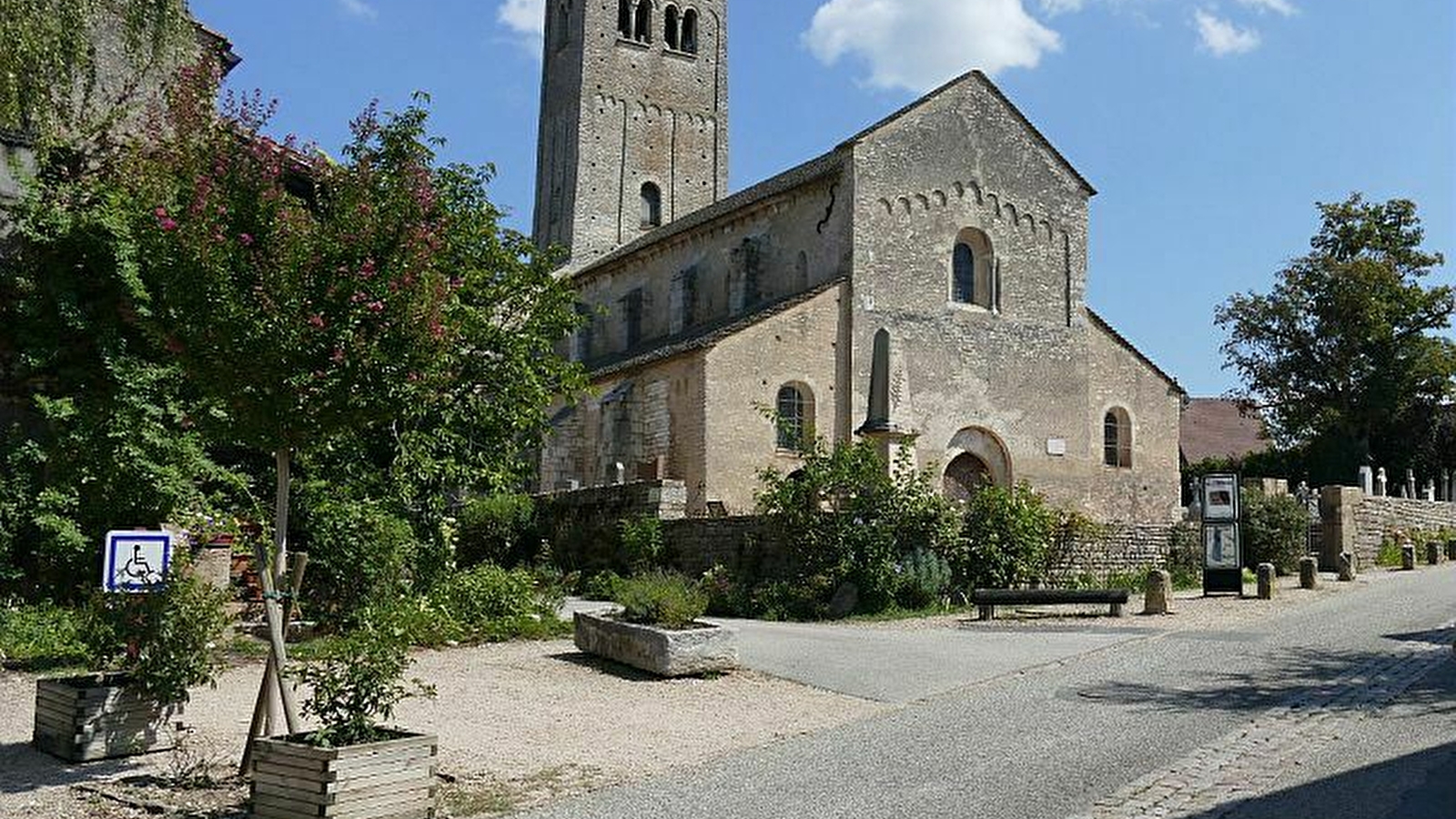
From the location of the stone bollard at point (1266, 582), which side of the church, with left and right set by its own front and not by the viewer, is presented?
front

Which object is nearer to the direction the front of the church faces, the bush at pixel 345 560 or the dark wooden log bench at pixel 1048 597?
the dark wooden log bench

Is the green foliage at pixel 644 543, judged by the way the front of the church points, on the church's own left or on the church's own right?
on the church's own right

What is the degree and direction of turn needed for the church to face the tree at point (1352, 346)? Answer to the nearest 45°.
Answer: approximately 90° to its left

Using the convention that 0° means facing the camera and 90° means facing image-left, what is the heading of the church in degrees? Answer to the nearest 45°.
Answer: approximately 315°

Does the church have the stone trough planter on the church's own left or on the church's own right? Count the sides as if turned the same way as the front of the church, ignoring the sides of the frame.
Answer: on the church's own right

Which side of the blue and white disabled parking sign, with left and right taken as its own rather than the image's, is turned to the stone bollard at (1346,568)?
left

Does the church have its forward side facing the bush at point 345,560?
no

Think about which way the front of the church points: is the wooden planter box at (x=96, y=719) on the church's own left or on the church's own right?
on the church's own right

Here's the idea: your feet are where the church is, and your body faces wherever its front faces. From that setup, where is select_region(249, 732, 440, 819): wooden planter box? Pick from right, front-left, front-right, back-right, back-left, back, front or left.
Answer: front-right

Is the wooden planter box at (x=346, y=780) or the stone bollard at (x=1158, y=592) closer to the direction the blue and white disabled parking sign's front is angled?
the wooden planter box

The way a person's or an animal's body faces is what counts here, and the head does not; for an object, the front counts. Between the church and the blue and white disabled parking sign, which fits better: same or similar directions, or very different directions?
same or similar directions

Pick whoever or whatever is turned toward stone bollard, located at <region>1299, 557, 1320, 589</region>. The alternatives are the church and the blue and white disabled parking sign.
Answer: the church

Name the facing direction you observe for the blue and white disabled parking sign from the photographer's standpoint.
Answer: facing the viewer

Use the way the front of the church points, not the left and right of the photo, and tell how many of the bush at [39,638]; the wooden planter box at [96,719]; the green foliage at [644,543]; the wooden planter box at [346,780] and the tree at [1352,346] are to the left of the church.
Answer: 1

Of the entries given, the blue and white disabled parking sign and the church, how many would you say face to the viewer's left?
0
